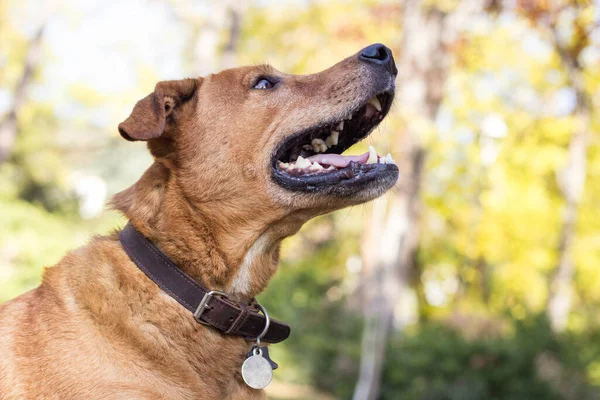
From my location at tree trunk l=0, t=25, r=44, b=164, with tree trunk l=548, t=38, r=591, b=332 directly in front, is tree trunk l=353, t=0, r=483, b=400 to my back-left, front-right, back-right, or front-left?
front-right

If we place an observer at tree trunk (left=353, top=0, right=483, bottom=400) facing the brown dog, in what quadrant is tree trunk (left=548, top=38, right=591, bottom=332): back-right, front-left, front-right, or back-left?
back-left

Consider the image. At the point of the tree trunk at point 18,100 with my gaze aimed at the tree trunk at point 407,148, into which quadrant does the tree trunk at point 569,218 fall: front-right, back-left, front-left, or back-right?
front-left

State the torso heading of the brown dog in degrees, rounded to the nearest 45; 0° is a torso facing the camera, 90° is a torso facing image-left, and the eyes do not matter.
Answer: approximately 270°

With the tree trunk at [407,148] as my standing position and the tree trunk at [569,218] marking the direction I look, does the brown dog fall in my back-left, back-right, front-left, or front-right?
back-right
